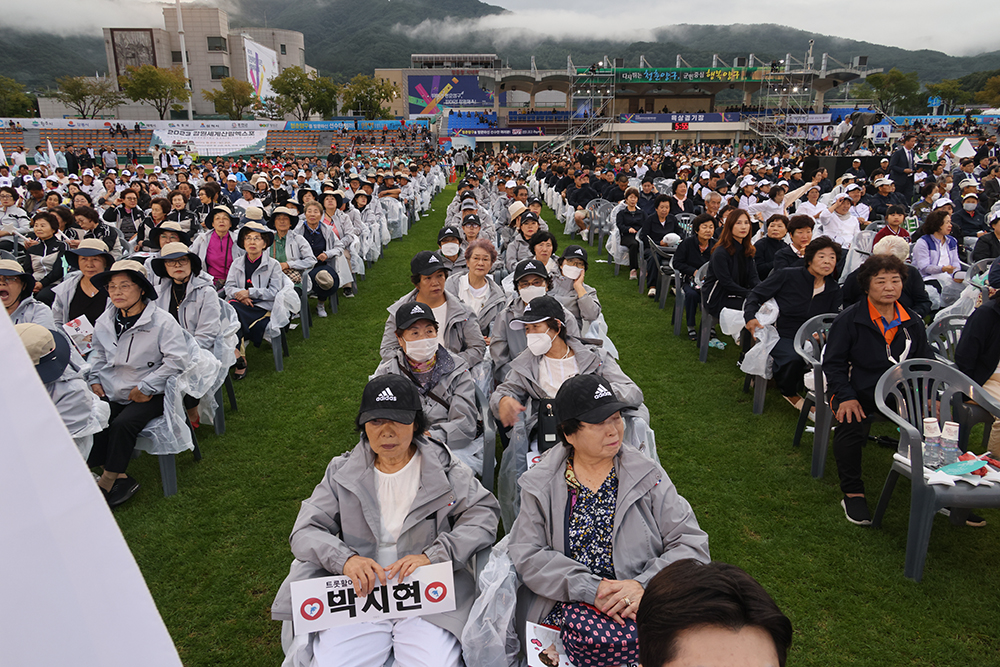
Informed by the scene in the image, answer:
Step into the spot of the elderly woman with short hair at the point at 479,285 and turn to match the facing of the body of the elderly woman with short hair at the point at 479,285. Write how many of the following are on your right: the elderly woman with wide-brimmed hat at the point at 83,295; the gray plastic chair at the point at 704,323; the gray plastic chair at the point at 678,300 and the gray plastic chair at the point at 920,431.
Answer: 1

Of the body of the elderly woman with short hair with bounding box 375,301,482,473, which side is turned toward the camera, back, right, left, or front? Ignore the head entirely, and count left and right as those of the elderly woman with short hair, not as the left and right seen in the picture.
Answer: front

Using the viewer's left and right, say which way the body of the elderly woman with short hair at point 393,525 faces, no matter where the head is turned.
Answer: facing the viewer

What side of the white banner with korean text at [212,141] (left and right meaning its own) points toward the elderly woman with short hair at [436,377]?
front

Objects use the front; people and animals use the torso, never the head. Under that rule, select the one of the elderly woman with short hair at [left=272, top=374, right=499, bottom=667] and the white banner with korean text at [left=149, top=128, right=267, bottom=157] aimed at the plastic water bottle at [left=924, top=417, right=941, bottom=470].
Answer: the white banner with korean text

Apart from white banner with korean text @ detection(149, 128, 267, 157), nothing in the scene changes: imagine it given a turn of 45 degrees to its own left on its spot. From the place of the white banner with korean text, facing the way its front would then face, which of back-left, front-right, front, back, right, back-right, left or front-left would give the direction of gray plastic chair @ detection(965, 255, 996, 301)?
front-right

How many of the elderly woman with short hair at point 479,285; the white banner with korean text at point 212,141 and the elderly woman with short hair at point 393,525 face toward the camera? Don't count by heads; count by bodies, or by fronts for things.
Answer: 3

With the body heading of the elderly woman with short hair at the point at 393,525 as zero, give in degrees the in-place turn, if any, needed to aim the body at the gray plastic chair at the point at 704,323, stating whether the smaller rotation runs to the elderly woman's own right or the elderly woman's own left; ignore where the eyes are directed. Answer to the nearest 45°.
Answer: approximately 135° to the elderly woman's own left

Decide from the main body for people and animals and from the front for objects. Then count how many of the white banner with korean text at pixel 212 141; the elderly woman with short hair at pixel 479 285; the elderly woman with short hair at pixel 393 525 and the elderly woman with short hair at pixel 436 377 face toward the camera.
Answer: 4

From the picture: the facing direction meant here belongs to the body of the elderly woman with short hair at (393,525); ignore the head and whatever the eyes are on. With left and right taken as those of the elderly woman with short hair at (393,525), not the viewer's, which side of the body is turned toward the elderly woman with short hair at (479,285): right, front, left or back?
back
